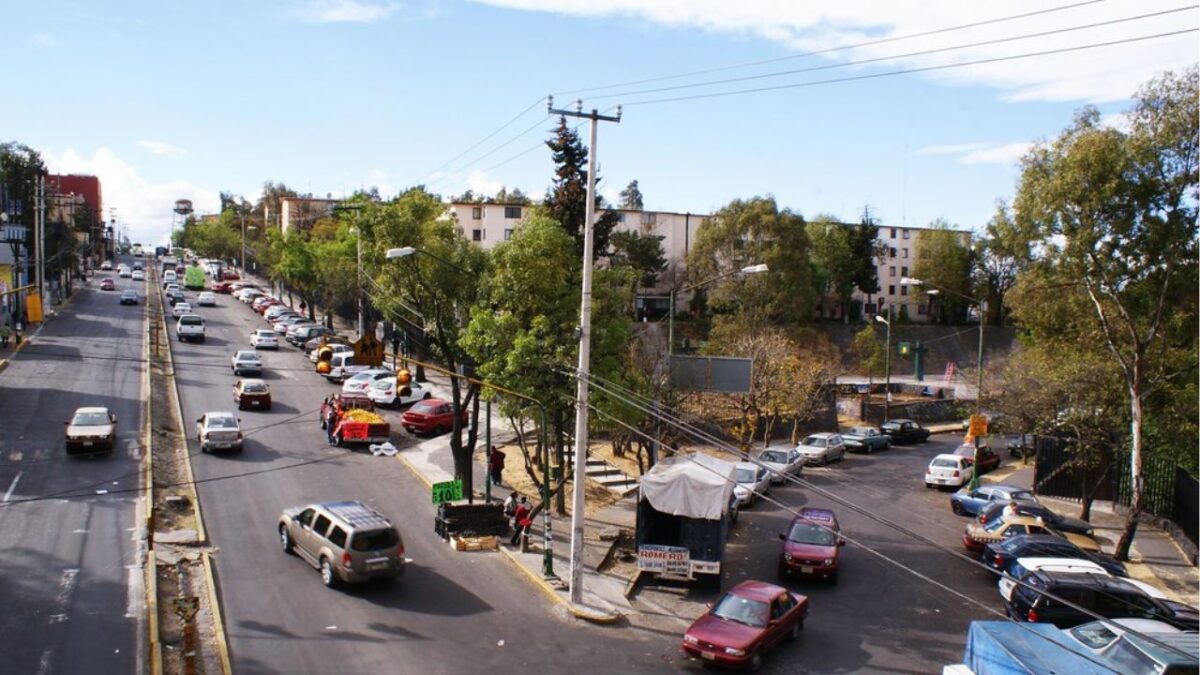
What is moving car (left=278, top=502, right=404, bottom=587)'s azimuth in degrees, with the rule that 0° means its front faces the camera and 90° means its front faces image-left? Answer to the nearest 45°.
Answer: approximately 135°

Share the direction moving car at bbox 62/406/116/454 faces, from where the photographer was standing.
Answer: facing the viewer

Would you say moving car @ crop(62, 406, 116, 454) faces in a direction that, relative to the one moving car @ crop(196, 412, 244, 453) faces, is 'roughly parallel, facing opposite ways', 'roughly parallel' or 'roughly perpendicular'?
roughly parallel, facing opposite ways

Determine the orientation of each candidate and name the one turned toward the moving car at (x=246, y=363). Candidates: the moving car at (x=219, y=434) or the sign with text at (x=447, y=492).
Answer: the moving car at (x=219, y=434)

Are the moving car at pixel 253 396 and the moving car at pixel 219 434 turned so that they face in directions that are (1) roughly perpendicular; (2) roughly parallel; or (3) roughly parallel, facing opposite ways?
roughly parallel

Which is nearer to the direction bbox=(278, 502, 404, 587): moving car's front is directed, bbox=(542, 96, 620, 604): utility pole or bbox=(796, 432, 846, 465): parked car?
the parked car

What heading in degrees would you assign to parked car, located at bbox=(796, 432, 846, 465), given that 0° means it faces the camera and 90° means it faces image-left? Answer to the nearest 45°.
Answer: approximately 45°

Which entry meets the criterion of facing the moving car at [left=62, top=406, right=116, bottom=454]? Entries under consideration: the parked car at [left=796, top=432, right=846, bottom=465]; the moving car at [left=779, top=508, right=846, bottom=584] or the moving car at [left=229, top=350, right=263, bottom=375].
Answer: the parked car

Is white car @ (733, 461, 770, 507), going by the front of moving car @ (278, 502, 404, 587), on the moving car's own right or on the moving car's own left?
on the moving car's own right

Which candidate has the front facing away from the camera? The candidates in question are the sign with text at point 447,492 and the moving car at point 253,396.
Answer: the moving car

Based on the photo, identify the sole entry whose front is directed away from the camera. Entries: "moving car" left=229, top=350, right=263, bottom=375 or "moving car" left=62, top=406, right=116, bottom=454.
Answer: "moving car" left=229, top=350, right=263, bottom=375

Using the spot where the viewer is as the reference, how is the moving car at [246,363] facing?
facing away from the viewer

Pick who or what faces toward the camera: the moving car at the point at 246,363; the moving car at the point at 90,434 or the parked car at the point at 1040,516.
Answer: the moving car at the point at 90,434
